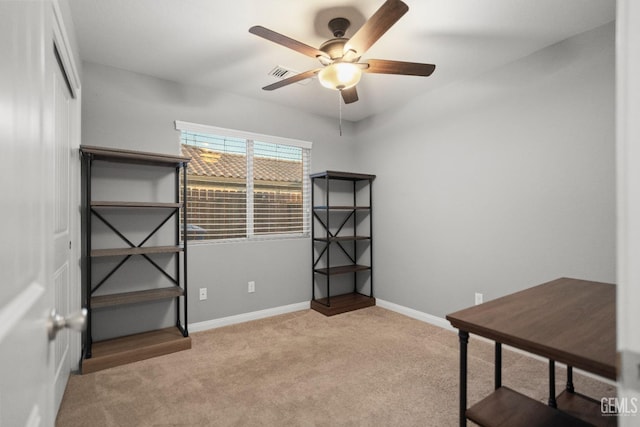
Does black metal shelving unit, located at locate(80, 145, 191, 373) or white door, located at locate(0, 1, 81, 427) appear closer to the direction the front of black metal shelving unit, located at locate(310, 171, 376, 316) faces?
the white door

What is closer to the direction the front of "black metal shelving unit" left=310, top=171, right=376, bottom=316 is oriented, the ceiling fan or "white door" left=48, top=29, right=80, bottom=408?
the ceiling fan

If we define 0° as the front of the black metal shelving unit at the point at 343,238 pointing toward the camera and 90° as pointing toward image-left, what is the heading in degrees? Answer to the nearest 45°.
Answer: approximately 315°

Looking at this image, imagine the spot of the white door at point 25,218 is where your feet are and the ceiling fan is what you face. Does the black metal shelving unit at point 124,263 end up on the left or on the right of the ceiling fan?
left

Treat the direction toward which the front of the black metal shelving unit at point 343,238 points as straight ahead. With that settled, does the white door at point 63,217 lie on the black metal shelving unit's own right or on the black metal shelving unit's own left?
on the black metal shelving unit's own right

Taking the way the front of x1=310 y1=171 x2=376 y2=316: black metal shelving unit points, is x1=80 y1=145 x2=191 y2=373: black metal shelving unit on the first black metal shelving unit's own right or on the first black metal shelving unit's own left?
on the first black metal shelving unit's own right

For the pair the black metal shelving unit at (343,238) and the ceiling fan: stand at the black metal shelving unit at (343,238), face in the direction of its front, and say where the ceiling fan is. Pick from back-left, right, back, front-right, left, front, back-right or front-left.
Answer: front-right

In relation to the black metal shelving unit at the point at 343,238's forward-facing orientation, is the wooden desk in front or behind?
in front
